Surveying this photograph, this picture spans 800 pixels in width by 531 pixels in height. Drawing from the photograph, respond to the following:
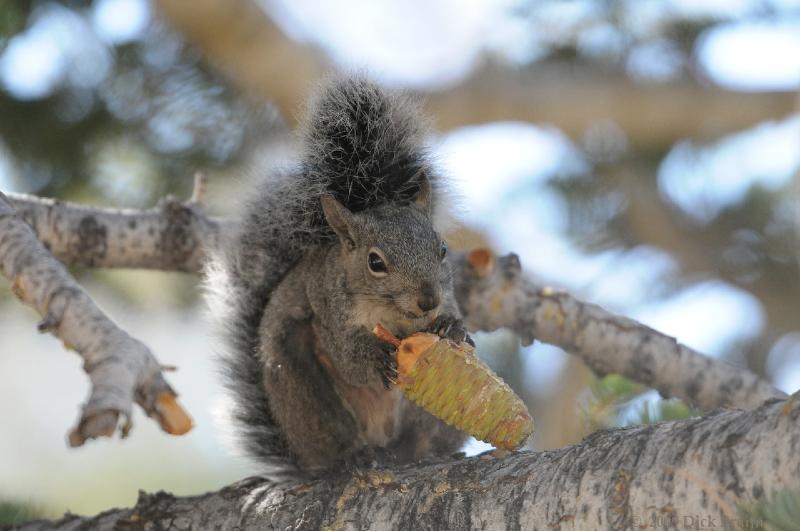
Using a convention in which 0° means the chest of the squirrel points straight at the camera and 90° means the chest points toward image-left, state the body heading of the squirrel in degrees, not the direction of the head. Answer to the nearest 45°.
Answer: approximately 315°

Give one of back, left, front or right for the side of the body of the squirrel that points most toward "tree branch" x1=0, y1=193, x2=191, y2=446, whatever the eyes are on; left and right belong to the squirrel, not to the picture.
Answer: right

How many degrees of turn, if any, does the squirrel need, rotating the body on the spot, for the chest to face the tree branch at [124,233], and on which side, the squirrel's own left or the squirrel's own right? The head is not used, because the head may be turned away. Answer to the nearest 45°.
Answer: approximately 135° to the squirrel's own right
